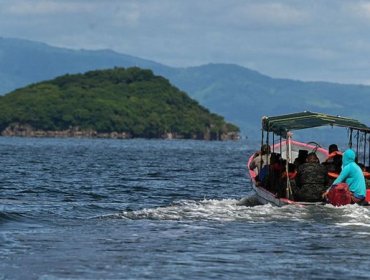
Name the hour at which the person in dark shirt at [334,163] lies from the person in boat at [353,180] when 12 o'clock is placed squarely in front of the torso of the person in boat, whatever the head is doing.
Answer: The person in dark shirt is roughly at 1 o'clock from the person in boat.

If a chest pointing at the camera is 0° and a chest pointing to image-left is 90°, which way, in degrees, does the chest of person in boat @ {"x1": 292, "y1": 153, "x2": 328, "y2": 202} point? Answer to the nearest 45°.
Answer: approximately 180°

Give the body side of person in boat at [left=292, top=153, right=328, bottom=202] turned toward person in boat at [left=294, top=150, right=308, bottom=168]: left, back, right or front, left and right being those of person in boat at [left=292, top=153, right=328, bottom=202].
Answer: front

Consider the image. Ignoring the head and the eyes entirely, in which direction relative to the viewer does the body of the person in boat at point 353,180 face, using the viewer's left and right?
facing away from the viewer and to the left of the viewer

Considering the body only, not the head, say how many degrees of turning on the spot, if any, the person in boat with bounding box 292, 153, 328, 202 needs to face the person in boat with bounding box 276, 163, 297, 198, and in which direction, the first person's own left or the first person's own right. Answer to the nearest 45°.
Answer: approximately 45° to the first person's own left

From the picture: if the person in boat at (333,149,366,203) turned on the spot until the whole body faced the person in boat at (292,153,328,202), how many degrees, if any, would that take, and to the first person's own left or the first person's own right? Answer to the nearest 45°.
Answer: approximately 45° to the first person's own left

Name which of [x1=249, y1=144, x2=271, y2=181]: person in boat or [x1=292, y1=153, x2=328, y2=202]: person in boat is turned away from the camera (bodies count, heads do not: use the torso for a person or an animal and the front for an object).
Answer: [x1=292, y1=153, x2=328, y2=202]: person in boat

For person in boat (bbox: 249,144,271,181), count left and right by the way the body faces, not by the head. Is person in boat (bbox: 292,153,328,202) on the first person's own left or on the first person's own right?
on the first person's own right
